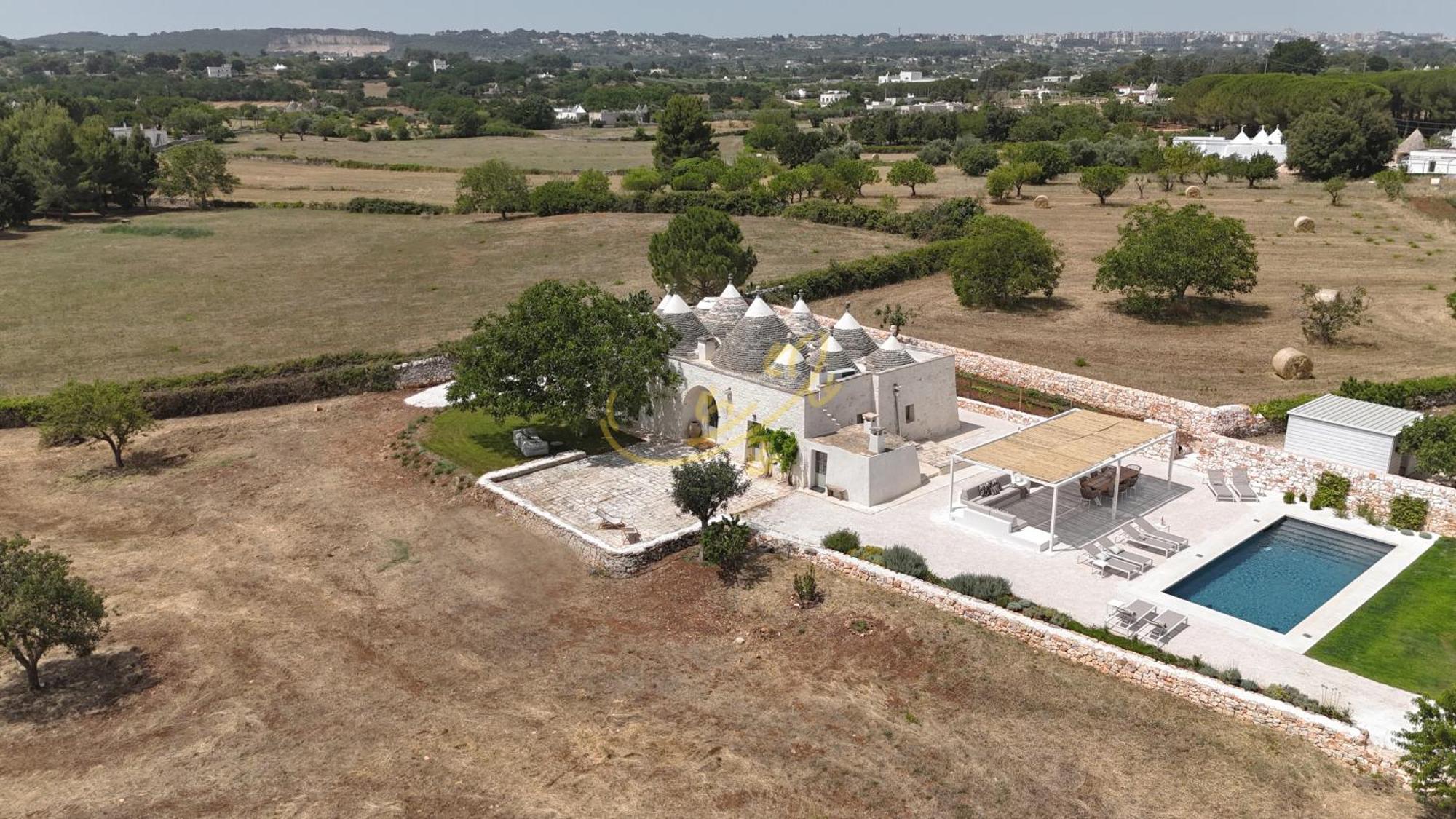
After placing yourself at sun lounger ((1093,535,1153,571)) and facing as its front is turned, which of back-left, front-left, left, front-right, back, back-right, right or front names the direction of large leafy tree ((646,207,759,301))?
back

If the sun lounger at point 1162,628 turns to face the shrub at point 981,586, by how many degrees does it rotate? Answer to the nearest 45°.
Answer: approximately 135° to its left

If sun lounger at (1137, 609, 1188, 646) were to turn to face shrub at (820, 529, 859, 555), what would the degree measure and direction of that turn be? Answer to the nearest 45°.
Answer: approximately 135° to its left

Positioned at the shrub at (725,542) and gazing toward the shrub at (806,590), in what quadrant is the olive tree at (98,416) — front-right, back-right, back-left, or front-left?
back-right

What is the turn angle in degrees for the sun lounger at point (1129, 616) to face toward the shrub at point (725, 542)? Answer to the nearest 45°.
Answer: approximately 135° to its left

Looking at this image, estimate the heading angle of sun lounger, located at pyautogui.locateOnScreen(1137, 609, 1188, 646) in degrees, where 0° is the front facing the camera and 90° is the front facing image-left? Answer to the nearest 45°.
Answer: approximately 225°

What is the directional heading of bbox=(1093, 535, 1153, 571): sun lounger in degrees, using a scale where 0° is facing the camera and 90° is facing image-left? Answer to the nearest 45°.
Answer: approximately 315°
